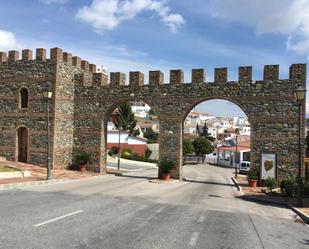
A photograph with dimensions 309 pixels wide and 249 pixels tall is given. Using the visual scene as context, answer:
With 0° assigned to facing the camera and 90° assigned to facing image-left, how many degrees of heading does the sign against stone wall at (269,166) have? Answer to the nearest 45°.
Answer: approximately 0°

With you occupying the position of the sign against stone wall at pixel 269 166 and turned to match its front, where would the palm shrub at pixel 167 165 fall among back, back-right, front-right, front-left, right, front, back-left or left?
right

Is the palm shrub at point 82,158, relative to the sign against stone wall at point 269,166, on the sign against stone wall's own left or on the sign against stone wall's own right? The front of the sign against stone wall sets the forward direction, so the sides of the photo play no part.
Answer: on the sign against stone wall's own right

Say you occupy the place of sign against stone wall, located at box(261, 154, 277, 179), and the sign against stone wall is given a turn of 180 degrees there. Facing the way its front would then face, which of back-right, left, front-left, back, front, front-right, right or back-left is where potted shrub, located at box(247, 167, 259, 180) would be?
left

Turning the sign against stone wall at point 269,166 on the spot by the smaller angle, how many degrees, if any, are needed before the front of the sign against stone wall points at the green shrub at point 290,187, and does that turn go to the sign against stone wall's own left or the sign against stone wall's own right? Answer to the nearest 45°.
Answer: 0° — it already faces it
